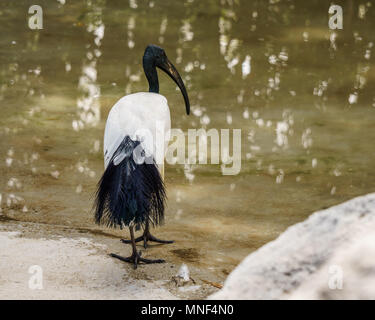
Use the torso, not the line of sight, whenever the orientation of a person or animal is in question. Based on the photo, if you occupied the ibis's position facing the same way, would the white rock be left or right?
on its right

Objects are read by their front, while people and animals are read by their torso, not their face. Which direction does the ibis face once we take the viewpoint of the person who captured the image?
facing away from the viewer and to the right of the viewer
